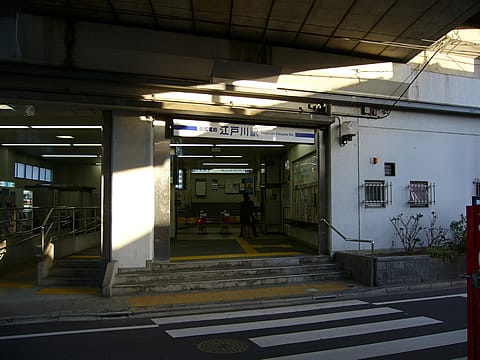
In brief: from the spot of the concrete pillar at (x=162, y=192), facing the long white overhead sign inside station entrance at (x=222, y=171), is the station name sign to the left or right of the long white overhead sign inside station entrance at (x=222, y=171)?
right

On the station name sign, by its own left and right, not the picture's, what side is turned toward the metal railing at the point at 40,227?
right

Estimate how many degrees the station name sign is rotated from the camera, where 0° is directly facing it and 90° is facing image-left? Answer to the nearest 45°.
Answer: approximately 0°

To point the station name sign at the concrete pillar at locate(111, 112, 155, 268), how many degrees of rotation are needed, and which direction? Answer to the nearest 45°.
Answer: approximately 45° to its right

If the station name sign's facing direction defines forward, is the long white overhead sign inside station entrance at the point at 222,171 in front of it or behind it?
behind

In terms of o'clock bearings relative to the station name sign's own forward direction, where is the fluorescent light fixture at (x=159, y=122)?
The fluorescent light fixture is roughly at 2 o'clock from the station name sign.

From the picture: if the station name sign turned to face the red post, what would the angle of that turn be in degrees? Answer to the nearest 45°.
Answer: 0° — it already faces it

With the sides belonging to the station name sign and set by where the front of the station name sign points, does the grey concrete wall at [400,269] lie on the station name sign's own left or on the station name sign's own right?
on the station name sign's own left

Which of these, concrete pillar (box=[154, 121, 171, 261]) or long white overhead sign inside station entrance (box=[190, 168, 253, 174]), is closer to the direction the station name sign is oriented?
the concrete pillar
